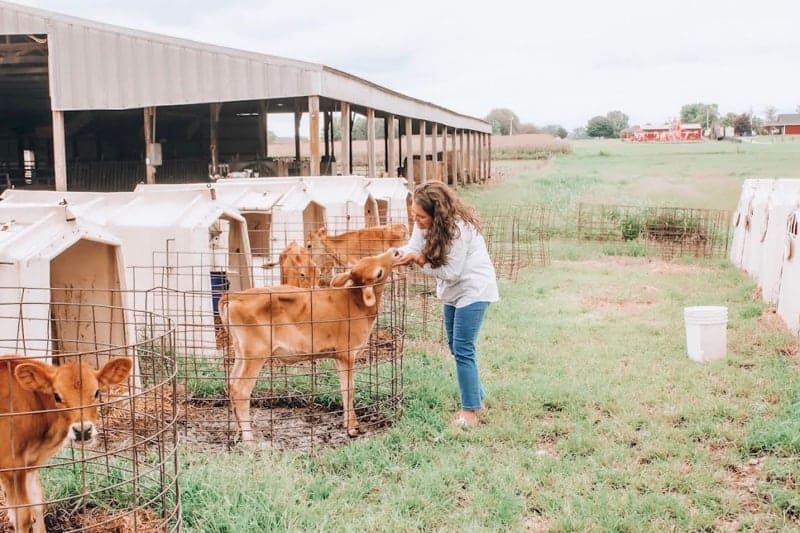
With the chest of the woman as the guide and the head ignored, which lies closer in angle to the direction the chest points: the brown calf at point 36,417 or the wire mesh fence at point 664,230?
the brown calf

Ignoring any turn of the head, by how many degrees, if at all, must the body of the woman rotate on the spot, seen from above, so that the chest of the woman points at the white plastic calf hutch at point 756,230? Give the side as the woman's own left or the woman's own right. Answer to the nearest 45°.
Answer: approximately 135° to the woman's own right

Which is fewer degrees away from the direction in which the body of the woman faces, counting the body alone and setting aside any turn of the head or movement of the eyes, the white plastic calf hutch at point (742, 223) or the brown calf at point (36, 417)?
the brown calf

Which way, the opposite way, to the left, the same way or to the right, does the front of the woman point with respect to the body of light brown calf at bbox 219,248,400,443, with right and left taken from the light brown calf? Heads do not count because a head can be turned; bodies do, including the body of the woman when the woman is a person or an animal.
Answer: the opposite way

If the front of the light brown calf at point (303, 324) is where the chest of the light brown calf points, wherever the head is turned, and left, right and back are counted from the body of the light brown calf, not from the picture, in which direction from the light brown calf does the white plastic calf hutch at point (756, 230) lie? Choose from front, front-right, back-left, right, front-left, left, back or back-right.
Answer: front-left

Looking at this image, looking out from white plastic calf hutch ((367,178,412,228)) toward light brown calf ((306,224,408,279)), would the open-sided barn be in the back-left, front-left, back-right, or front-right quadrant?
back-right

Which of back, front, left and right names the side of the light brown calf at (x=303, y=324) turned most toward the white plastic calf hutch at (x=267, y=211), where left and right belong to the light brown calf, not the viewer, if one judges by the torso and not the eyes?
left

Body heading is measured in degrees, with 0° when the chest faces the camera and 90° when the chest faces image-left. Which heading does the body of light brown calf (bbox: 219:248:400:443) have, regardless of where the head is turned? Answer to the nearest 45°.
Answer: approximately 270°

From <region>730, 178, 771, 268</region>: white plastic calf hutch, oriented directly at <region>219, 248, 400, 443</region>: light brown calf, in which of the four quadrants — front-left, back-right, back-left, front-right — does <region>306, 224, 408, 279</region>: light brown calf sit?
front-right

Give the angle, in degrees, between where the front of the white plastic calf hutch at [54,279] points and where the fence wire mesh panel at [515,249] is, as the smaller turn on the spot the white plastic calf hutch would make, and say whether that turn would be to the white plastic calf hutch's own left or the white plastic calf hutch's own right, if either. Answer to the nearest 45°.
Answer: approximately 90° to the white plastic calf hutch's own left

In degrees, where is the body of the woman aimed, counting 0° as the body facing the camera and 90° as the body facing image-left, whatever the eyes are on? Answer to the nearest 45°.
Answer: approximately 90°

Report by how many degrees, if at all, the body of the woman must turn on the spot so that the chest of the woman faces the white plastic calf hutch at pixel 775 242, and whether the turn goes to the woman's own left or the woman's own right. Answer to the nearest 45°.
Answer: approximately 135° to the woman's own right

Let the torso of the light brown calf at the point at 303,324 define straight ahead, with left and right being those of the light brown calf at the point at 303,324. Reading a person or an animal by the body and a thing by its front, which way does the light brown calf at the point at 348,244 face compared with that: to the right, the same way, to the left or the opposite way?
the opposite way

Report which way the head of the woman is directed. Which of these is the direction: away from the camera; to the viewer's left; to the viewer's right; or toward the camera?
to the viewer's left
